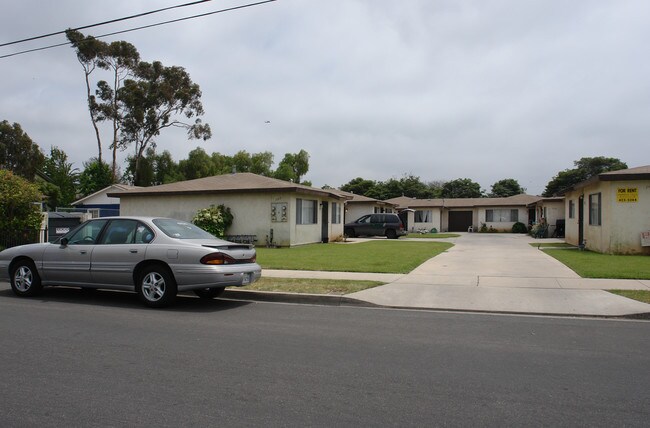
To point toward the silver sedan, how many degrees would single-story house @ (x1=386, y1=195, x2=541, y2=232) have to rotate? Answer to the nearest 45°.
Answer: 0° — it already faces it

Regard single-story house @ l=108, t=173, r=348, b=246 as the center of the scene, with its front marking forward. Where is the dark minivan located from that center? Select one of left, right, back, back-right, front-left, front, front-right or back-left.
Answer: left

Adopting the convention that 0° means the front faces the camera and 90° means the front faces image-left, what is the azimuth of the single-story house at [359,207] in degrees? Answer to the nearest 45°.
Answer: approximately 315°

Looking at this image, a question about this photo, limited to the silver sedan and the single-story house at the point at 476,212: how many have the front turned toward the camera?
1

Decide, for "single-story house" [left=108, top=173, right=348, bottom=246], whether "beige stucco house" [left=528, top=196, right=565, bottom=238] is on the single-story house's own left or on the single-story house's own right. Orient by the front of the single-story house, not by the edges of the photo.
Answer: on the single-story house's own left

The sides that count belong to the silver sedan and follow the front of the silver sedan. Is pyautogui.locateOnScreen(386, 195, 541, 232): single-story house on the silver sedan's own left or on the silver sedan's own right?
on the silver sedan's own right

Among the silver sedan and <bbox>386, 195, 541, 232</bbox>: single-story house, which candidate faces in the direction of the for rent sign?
the single-story house

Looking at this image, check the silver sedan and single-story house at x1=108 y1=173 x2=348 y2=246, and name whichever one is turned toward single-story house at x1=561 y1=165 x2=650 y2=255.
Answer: single-story house at x1=108 y1=173 x2=348 y2=246

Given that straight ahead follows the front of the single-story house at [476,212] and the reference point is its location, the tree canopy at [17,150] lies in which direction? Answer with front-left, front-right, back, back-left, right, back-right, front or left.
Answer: right

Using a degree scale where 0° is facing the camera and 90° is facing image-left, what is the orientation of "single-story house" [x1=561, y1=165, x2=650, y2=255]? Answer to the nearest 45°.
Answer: approximately 45°

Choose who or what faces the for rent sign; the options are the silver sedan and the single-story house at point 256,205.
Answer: the single-story house

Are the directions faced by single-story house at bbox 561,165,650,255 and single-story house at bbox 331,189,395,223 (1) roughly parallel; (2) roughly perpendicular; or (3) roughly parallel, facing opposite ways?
roughly perpendicular

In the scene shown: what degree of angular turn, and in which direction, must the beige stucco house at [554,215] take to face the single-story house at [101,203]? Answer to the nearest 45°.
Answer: approximately 45° to its right

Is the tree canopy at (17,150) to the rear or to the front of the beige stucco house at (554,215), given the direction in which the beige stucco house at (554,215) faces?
to the front

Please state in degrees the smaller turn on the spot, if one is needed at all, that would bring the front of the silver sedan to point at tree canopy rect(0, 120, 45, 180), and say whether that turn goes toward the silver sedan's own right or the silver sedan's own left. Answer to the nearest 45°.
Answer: approximately 45° to the silver sedan's own right
